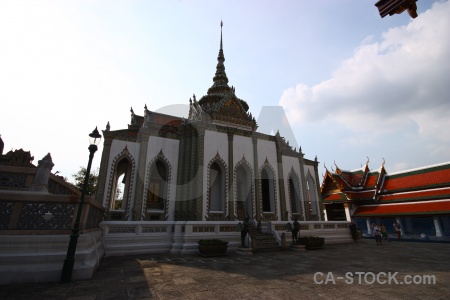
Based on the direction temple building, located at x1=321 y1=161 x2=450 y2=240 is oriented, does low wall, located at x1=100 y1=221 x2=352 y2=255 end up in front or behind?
in front

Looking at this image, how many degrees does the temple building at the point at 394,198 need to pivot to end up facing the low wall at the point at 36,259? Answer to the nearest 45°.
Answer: approximately 45° to its left

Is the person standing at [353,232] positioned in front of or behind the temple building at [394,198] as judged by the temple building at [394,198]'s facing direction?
in front

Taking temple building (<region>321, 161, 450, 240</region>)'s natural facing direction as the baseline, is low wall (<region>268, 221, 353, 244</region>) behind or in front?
in front

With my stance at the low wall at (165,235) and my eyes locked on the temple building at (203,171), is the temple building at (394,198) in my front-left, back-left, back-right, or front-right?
front-right

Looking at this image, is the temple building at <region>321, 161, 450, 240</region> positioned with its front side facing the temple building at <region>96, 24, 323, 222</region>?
yes
